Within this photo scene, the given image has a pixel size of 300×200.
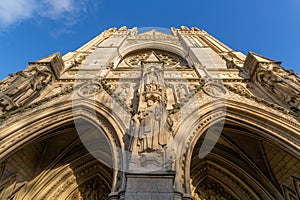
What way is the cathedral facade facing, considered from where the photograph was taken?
facing the viewer
